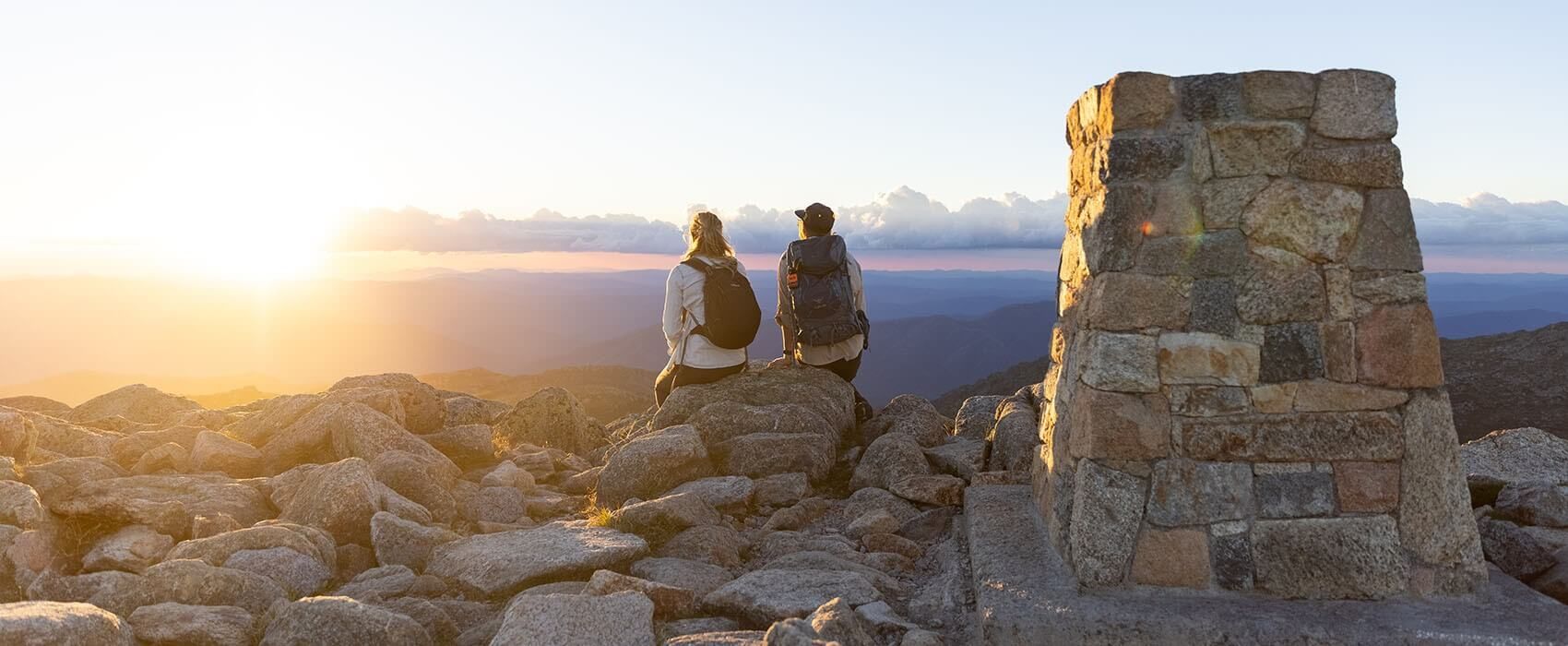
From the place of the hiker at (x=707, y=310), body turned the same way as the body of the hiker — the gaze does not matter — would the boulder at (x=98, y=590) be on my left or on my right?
on my left

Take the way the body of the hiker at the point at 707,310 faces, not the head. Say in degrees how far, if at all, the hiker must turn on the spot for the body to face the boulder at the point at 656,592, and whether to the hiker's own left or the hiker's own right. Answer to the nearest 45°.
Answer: approximately 135° to the hiker's own left

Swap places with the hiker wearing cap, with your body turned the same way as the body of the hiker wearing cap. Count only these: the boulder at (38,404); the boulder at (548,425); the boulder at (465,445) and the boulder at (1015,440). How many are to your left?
3

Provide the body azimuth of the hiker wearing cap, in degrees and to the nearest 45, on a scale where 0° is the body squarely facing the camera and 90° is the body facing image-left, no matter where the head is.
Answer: approximately 180°

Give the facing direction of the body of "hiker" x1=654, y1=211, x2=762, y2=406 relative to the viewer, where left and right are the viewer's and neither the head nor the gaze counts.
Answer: facing away from the viewer and to the left of the viewer

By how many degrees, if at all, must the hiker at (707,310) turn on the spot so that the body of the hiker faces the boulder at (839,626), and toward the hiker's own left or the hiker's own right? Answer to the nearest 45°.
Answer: approximately 135° to the hiker's own left

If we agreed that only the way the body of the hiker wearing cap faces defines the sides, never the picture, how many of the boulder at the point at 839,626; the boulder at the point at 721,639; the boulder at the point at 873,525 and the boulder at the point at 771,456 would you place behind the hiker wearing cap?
4

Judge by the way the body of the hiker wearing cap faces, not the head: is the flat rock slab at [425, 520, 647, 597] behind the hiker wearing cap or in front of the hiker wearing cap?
behind

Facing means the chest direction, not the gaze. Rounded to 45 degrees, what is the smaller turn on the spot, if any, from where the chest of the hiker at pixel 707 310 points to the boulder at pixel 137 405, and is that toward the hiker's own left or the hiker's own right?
approximately 45° to the hiker's own left

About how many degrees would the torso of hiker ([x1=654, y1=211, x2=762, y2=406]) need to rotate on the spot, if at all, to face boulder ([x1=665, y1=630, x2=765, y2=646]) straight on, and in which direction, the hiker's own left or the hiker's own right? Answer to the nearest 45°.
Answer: approximately 135° to the hiker's own left

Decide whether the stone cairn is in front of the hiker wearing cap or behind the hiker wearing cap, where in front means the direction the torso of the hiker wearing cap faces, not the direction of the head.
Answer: behind
